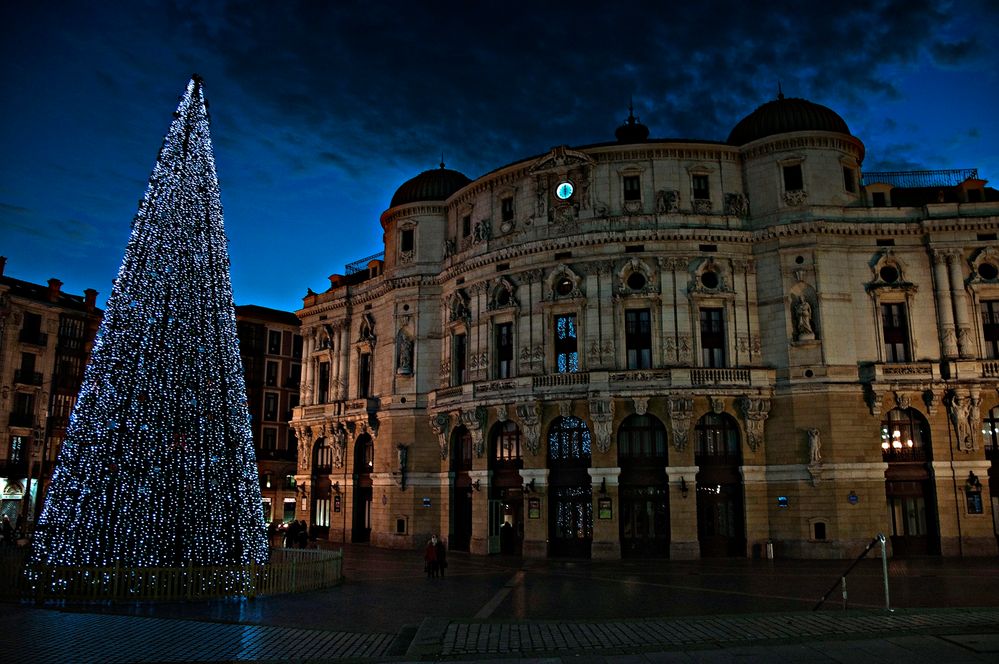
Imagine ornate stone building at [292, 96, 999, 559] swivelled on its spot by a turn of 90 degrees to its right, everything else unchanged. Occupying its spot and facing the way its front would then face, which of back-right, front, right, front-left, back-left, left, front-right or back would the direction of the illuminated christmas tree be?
left

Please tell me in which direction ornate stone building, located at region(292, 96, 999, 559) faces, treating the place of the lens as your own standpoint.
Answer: facing the viewer and to the left of the viewer

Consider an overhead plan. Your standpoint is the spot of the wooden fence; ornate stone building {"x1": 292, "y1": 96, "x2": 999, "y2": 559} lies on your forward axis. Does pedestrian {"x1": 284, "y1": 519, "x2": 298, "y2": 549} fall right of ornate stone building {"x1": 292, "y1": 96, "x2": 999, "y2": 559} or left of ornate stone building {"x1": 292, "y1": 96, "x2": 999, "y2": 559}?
left

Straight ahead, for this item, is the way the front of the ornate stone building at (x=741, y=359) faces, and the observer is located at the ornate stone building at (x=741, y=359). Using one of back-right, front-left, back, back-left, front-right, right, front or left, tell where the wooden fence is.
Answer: front

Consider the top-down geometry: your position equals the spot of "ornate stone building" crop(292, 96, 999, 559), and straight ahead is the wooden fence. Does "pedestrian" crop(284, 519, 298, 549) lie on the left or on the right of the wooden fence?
right

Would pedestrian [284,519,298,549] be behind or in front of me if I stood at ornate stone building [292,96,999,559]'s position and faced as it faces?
in front
